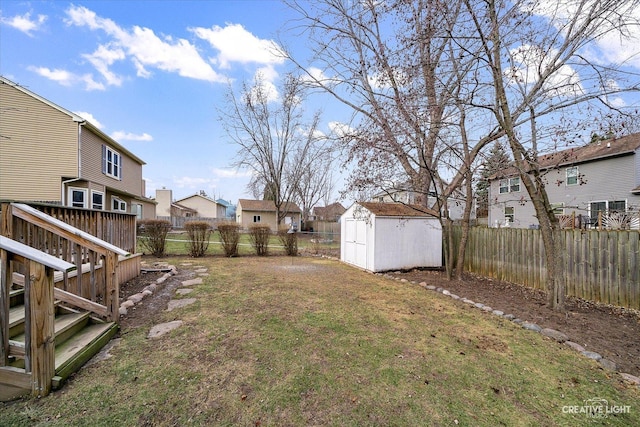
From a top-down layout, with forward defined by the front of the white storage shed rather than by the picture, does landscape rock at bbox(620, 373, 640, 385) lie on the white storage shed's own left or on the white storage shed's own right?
on the white storage shed's own left

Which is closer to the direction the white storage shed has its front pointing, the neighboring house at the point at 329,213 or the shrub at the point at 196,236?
the shrub

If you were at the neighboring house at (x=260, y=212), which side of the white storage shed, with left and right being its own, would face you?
right

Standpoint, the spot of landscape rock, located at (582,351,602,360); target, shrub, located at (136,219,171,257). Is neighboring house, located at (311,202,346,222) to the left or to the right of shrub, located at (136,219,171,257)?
right

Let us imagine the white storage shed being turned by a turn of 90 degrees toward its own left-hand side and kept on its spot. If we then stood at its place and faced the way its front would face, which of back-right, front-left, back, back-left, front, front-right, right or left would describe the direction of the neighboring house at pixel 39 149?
back-right

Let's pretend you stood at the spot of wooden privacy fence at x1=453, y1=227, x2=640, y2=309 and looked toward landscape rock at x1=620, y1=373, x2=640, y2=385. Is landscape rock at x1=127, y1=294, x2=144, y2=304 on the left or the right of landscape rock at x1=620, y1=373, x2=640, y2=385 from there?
right

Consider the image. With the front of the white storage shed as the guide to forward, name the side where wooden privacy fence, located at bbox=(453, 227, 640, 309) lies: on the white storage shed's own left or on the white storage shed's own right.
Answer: on the white storage shed's own left

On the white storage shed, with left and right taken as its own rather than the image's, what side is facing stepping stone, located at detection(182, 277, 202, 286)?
front

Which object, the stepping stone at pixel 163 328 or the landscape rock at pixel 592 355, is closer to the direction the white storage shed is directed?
the stepping stone

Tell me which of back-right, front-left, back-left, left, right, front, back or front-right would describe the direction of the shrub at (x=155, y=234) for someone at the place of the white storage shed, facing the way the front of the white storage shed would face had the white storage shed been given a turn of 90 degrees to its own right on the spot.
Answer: front-left

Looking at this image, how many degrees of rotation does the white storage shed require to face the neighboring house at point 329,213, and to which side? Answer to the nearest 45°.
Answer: approximately 135° to its right

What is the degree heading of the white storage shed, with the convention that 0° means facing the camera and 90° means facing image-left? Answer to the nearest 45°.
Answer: approximately 45°

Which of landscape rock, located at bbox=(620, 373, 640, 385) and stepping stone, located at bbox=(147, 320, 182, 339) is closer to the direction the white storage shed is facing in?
the stepping stone
